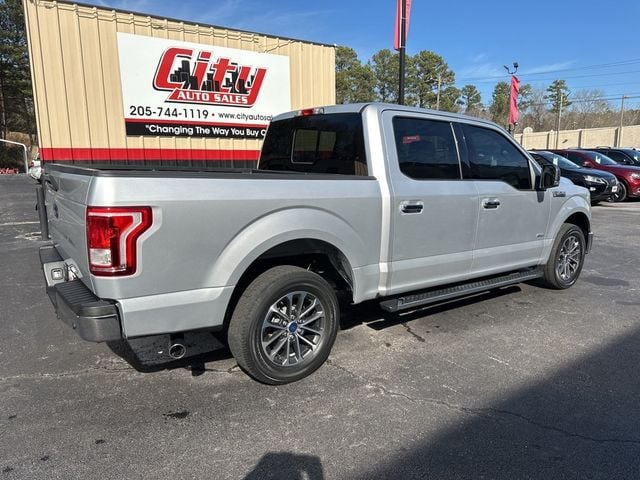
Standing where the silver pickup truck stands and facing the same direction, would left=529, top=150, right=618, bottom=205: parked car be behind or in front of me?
in front

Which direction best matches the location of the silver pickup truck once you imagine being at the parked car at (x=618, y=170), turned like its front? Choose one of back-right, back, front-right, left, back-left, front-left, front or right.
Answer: front-right

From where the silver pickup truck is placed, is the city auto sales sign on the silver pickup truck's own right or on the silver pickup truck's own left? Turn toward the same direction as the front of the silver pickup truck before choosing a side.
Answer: on the silver pickup truck's own left

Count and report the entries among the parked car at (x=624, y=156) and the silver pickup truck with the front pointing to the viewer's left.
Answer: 0

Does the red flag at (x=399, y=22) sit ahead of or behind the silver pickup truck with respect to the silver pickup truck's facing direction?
ahead

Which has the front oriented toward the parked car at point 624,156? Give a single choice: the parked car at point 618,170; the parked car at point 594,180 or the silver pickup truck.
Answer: the silver pickup truck

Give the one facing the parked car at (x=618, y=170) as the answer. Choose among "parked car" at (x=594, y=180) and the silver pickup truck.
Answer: the silver pickup truck

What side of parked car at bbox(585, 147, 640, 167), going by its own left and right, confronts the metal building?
right

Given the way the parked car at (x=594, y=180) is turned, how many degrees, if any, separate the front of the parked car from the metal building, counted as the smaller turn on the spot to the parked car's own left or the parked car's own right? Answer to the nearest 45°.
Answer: approximately 90° to the parked car's own right

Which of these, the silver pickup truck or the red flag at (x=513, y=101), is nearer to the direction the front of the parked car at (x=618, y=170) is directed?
the silver pickup truck

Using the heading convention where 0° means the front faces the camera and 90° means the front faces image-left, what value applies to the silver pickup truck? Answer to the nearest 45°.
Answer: approximately 225°
